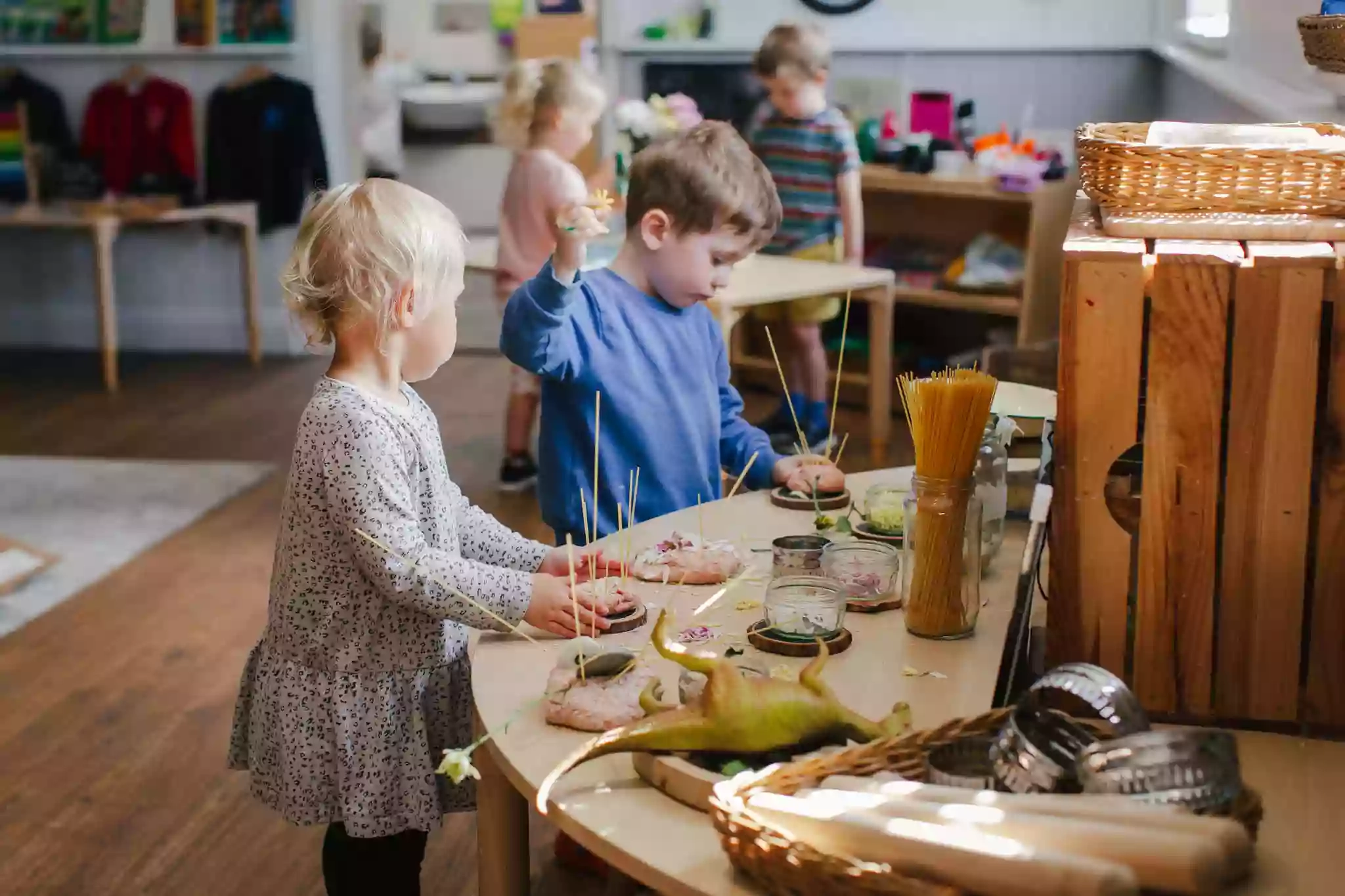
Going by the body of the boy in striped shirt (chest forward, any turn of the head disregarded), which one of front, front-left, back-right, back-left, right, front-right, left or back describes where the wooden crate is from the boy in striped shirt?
front-left

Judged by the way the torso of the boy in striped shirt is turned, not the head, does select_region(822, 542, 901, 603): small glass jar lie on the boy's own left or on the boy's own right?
on the boy's own left

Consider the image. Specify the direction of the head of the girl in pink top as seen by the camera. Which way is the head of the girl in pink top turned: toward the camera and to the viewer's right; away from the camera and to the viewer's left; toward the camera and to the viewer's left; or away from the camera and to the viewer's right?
away from the camera and to the viewer's right

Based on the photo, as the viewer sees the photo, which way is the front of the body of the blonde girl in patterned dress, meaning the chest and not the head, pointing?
to the viewer's right

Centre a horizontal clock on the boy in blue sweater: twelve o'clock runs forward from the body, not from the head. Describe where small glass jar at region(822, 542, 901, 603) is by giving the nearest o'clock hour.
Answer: The small glass jar is roughly at 1 o'clock from the boy in blue sweater.

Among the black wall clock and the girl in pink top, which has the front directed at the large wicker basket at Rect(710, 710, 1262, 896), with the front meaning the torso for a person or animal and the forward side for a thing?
the black wall clock

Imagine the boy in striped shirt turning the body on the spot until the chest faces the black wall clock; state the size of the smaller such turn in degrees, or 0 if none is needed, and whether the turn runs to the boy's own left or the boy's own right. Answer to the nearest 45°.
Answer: approximately 135° to the boy's own right

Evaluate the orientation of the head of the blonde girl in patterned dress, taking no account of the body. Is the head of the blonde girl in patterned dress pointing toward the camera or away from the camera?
away from the camera

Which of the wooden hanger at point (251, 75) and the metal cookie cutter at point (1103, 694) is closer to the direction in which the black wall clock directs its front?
the metal cookie cutter

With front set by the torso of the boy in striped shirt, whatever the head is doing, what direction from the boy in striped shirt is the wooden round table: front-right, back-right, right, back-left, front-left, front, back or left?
front-left

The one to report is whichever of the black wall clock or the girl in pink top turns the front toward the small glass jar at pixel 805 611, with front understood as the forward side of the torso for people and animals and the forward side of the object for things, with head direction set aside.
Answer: the black wall clock
